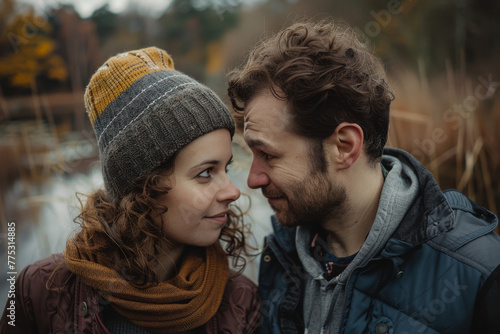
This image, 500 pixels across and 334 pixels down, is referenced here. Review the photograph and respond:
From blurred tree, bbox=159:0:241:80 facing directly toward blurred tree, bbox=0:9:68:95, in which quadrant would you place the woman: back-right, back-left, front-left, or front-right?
front-left

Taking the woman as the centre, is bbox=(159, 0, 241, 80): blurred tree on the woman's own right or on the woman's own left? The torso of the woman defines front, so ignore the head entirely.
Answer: on the woman's own left

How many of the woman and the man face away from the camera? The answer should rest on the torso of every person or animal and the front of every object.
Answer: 0

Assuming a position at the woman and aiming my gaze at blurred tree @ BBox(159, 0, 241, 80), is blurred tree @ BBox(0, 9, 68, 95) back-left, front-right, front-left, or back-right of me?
front-left

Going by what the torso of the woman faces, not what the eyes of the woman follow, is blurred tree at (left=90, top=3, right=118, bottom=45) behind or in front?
behind

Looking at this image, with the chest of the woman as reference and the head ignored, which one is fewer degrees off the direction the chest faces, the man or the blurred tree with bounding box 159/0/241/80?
the man

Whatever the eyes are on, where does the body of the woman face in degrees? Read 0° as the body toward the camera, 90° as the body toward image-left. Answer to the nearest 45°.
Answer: approximately 315°

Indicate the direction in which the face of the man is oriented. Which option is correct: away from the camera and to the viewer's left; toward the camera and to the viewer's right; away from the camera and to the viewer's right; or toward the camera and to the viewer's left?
toward the camera and to the viewer's left

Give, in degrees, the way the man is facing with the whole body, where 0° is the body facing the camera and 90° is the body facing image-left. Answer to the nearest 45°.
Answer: approximately 45°
